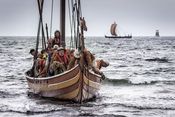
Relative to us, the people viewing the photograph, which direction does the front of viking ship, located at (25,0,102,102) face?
facing the viewer and to the right of the viewer

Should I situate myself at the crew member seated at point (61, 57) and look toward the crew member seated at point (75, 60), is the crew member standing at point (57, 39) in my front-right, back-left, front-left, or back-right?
back-left
